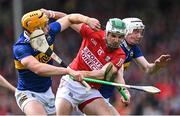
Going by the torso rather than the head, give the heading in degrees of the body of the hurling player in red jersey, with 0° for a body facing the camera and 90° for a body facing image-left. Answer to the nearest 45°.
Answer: approximately 315°
